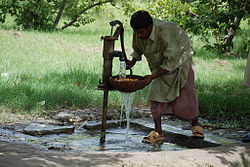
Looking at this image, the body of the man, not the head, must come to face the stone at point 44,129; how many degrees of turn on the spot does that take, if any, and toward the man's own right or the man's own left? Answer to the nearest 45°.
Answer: approximately 45° to the man's own right

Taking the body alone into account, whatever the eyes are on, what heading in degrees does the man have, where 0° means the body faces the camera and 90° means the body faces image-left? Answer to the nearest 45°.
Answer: approximately 45°
